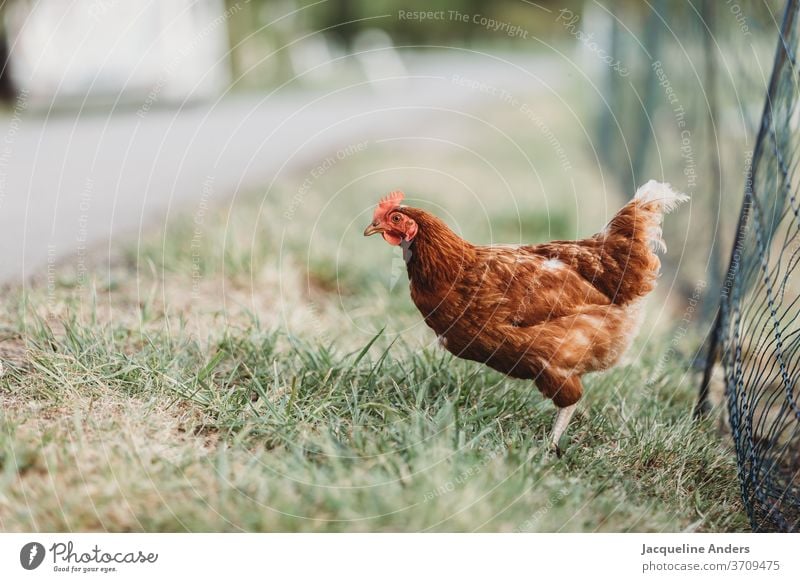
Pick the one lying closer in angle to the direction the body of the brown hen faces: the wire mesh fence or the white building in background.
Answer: the white building in background

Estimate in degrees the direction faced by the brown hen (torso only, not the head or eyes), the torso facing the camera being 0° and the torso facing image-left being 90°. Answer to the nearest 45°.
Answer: approximately 90°

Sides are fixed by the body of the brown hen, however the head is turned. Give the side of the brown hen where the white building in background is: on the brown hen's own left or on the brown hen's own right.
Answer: on the brown hen's own right
